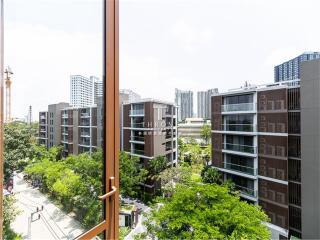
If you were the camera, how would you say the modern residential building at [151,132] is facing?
facing the viewer and to the left of the viewer

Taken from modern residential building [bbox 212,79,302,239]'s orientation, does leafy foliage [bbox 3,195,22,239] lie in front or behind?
in front

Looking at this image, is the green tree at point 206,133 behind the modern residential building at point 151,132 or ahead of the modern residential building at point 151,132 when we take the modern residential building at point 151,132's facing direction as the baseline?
behind

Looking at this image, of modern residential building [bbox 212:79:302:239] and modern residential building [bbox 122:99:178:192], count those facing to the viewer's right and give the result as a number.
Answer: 0

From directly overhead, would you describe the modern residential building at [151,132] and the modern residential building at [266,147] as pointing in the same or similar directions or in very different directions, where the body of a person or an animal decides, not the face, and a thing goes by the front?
same or similar directions
